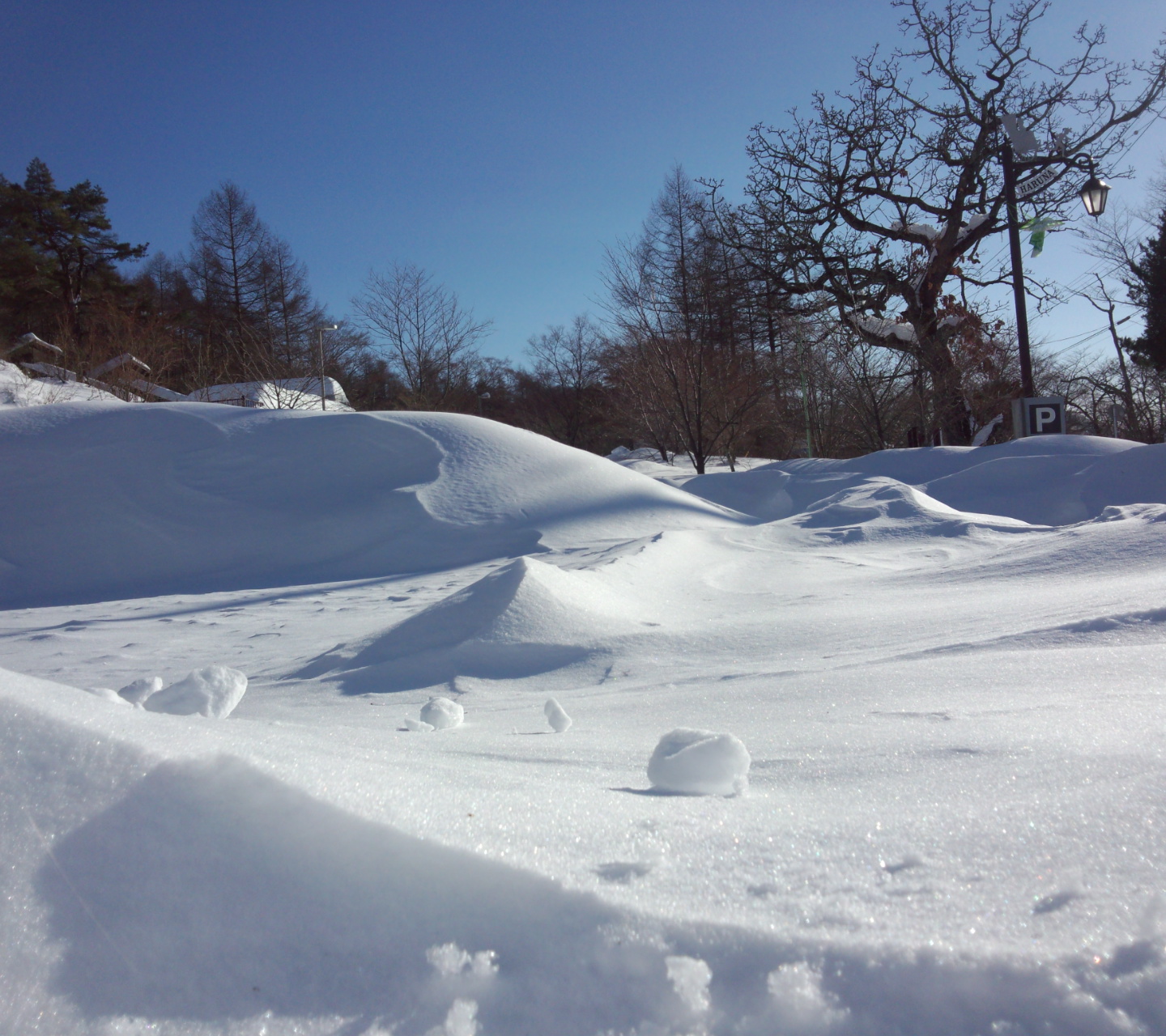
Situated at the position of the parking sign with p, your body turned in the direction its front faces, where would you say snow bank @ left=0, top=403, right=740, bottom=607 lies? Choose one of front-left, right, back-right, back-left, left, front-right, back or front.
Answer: front-right

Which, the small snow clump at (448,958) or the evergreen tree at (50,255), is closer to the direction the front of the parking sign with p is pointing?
the small snow clump

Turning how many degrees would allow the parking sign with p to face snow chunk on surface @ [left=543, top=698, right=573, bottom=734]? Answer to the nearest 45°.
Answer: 0° — it already faces it

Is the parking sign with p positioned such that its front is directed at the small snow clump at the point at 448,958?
yes

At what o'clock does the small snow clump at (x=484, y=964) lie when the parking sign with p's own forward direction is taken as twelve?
The small snow clump is roughly at 12 o'clock from the parking sign with p.

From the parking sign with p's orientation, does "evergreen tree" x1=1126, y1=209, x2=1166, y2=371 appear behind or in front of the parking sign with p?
behind

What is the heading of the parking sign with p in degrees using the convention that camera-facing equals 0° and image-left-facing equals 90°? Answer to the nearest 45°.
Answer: approximately 0°

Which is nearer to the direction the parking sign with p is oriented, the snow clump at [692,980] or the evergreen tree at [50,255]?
the snow clump

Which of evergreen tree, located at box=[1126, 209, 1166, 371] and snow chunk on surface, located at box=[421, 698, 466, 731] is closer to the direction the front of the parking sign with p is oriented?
the snow chunk on surface
